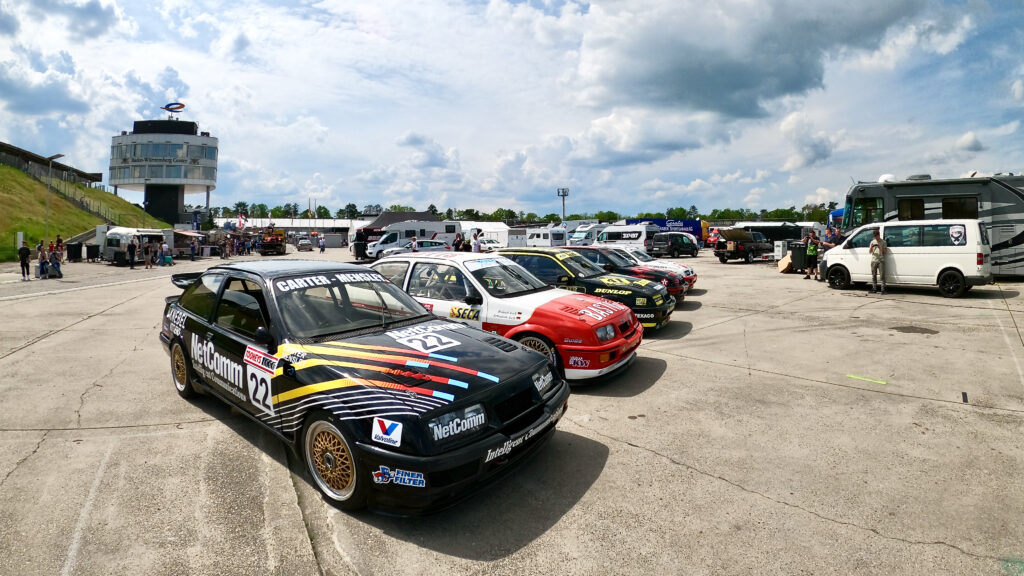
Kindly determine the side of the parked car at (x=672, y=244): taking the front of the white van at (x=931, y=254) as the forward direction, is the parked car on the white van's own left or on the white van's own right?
on the white van's own right

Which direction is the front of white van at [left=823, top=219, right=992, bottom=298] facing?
to the viewer's left

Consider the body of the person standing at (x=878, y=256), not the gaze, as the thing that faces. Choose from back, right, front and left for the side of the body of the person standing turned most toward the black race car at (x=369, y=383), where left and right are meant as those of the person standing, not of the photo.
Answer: front

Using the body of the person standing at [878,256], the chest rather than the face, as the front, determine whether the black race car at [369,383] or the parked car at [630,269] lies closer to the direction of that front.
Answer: the black race car

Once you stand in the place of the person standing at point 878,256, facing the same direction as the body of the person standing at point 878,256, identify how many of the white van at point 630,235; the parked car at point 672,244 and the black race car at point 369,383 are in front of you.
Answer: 1

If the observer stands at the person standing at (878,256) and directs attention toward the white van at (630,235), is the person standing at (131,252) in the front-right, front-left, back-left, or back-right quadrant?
front-left

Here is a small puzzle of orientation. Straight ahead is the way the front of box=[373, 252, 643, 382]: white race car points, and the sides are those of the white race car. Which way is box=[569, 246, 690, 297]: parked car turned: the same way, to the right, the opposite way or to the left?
the same way

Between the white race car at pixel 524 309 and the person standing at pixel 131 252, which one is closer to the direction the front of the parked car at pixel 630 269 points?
the white race car

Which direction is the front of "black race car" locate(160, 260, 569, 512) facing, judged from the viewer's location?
facing the viewer and to the right of the viewer
